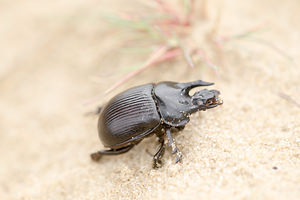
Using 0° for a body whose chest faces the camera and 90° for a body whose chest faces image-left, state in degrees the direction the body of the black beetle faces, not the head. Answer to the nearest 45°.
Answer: approximately 270°
